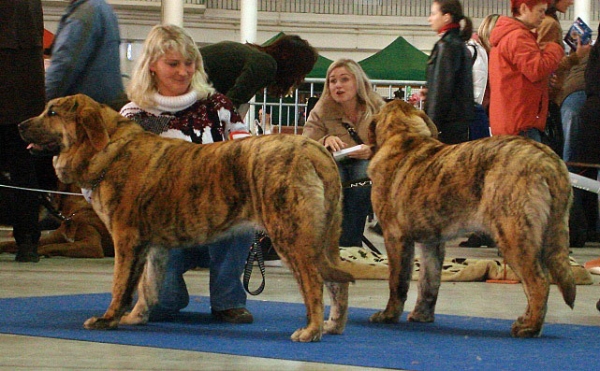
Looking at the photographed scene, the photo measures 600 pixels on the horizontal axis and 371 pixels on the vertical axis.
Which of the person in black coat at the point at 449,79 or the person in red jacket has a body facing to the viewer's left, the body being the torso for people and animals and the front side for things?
the person in black coat

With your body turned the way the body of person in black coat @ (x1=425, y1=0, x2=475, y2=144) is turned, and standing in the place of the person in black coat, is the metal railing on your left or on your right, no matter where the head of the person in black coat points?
on your right

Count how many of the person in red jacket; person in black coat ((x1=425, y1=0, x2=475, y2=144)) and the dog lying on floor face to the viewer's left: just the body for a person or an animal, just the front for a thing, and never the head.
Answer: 2

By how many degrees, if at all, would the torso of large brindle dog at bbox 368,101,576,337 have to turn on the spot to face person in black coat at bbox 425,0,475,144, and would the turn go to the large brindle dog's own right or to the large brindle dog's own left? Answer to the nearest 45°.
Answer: approximately 45° to the large brindle dog's own right

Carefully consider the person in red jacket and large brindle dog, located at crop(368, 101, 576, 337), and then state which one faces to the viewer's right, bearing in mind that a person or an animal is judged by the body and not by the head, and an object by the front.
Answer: the person in red jacket

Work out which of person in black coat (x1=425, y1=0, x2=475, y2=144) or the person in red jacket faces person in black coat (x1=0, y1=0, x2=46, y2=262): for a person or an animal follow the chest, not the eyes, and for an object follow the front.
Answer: person in black coat (x1=425, y1=0, x2=475, y2=144)

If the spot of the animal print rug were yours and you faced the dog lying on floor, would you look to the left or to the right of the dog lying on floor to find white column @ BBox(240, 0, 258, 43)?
right

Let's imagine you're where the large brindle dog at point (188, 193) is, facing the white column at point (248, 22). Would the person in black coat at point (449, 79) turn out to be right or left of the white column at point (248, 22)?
right

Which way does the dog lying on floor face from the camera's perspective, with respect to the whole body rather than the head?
to the viewer's left

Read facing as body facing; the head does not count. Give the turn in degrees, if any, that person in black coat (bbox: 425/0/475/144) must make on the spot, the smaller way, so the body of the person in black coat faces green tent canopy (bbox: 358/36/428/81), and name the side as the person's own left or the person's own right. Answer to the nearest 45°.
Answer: approximately 90° to the person's own right

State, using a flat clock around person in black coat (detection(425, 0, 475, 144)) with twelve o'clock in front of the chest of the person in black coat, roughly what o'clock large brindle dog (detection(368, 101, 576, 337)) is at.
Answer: The large brindle dog is roughly at 9 o'clock from the person in black coat.

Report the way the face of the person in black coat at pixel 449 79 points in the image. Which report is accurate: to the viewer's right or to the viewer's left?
to the viewer's left

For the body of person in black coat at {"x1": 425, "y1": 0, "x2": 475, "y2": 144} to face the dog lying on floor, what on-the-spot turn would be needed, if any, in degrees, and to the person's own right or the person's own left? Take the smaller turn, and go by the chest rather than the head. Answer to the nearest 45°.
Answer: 0° — they already face it
